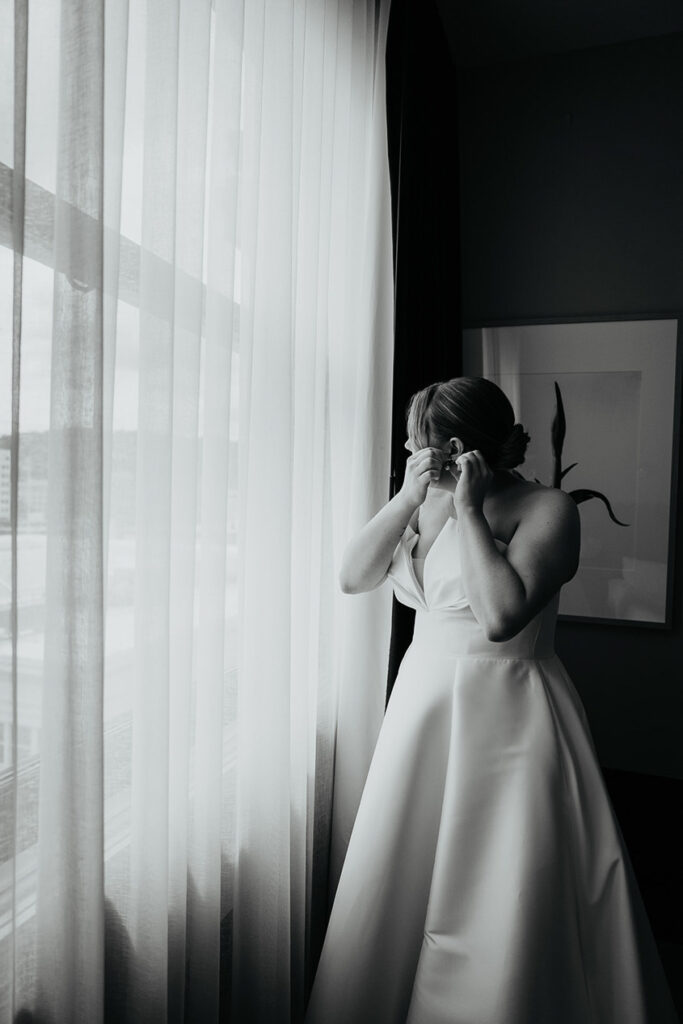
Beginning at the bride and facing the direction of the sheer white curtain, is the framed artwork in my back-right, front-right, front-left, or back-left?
back-right

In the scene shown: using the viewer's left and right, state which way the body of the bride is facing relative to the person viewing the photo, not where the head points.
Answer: facing the viewer and to the left of the viewer

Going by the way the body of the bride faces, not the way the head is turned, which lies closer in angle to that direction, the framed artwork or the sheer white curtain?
the sheer white curtain

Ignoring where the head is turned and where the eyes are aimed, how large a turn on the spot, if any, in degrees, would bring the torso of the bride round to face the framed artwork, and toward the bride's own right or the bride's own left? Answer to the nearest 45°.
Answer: approximately 135° to the bride's own right

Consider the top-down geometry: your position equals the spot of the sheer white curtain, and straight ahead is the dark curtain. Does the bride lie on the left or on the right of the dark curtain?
right

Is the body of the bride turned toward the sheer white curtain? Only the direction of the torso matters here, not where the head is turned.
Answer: yes

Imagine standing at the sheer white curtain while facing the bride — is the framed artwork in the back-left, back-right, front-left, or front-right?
front-left

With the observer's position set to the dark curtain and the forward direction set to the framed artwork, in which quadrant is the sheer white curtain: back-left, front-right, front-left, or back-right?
back-right
